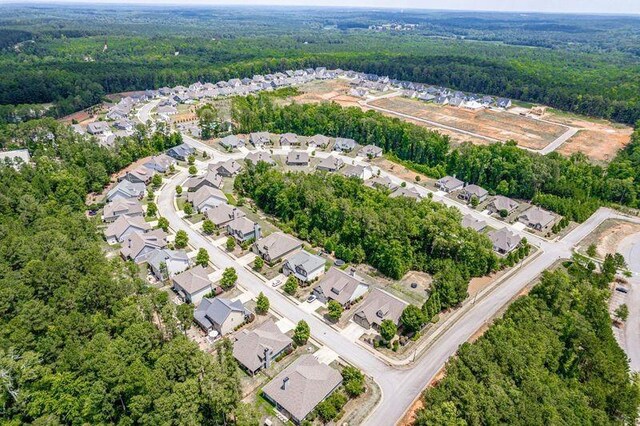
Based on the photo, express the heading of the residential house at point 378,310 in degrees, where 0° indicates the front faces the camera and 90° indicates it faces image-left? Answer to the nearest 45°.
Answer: approximately 45°

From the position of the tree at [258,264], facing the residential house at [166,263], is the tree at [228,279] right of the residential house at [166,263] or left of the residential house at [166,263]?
left

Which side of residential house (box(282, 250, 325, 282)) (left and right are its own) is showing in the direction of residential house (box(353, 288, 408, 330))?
left

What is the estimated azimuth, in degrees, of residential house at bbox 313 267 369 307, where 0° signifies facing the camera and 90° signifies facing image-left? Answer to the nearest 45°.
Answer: approximately 45°

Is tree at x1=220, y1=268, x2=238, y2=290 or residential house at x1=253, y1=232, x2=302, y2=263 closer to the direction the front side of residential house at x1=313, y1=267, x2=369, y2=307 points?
the tree

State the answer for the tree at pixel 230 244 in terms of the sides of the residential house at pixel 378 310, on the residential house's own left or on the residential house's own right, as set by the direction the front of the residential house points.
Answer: on the residential house's own right

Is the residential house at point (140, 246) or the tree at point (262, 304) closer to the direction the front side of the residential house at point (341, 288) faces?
the tree
